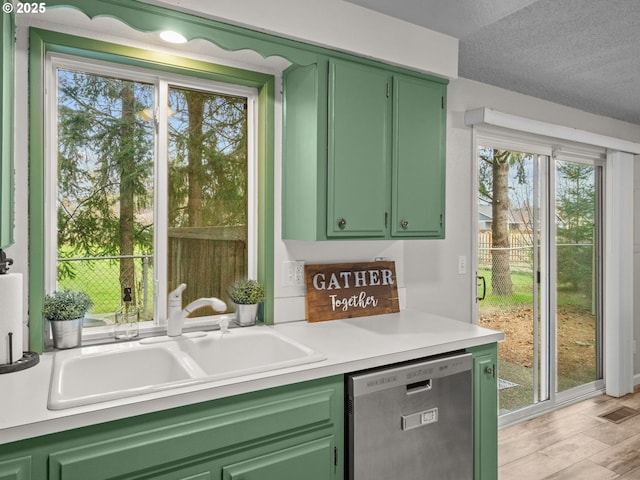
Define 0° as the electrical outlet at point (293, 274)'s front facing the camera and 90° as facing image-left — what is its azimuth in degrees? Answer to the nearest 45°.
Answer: approximately 315°

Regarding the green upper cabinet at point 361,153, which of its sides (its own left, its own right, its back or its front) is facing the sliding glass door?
left

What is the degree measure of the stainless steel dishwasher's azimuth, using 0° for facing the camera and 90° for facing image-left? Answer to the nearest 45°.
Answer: approximately 315°

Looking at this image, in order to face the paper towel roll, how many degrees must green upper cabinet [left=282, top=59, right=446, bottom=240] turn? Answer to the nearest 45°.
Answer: approximately 90° to its right

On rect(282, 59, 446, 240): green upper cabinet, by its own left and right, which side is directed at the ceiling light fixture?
right

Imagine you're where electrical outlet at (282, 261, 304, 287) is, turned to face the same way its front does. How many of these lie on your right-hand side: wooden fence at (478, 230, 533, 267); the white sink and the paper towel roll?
2

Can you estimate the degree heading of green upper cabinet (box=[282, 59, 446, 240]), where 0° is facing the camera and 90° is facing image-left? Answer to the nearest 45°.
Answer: approximately 315°
